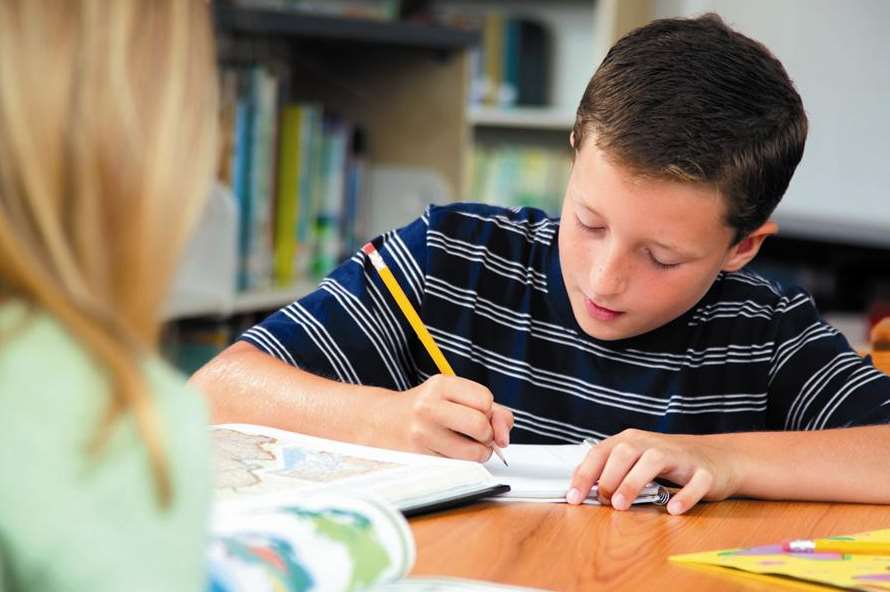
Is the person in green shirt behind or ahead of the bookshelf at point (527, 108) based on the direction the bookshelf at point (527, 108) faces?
ahead

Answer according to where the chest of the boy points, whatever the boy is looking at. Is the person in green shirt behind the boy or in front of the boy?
in front

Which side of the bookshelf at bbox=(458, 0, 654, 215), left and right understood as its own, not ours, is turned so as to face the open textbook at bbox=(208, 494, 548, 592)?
front

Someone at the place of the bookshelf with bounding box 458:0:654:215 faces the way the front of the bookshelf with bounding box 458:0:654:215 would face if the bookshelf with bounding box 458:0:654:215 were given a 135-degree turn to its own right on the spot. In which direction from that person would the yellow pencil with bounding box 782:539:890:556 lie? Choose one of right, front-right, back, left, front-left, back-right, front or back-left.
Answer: back-left

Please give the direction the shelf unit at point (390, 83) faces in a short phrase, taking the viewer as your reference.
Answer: facing the viewer and to the right of the viewer

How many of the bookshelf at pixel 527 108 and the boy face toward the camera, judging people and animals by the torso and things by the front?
2

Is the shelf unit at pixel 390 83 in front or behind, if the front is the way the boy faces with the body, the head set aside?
behind

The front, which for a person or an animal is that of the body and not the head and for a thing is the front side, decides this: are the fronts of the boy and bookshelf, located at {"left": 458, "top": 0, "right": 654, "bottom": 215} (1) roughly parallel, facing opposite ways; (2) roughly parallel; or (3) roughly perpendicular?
roughly parallel

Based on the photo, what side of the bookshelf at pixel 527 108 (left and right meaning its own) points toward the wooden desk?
front

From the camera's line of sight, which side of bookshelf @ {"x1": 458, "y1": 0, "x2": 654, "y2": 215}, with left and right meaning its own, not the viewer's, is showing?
front

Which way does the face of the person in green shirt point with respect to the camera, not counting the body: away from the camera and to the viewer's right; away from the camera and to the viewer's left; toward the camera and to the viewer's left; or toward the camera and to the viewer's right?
away from the camera and to the viewer's right

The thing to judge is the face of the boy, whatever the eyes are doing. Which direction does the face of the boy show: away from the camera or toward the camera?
toward the camera

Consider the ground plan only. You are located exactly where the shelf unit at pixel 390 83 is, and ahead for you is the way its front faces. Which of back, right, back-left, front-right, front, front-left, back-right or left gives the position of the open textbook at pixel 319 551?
front-right

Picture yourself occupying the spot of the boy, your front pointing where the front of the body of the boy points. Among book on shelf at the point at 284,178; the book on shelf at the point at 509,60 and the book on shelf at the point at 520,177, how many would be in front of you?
0
